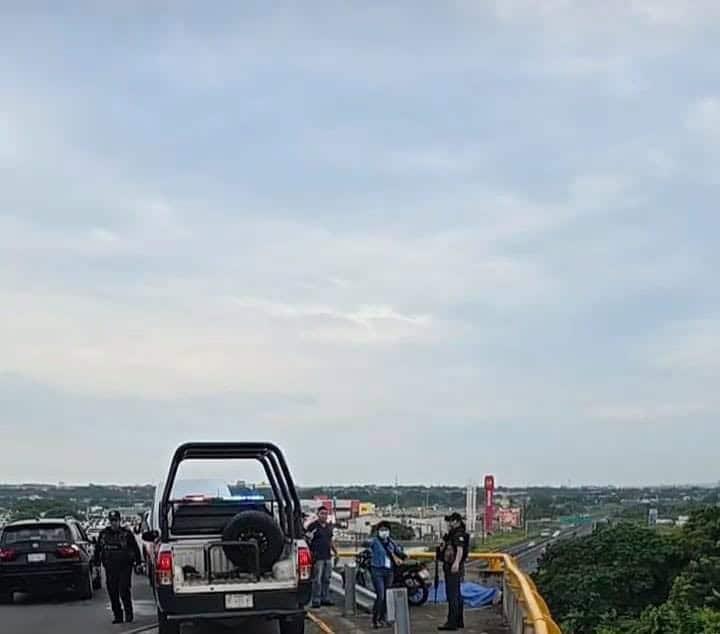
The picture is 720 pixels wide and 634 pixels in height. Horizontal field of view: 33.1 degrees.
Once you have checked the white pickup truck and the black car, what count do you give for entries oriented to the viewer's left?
0

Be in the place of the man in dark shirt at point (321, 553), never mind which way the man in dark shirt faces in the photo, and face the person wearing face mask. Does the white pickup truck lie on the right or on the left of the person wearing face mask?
right

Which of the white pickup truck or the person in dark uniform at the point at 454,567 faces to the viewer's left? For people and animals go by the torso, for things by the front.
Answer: the person in dark uniform

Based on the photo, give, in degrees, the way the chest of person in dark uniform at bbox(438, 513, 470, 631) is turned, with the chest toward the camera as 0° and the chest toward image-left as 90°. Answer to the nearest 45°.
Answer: approximately 90°

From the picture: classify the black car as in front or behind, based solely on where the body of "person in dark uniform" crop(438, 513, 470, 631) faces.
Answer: in front

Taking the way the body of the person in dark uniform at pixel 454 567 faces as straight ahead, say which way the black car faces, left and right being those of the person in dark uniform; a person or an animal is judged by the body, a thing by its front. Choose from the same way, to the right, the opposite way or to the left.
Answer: to the right

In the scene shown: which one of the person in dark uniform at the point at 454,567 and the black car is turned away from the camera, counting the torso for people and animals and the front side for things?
the black car

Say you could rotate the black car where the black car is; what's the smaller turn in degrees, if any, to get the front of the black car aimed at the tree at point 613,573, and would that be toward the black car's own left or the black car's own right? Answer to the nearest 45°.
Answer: approximately 90° to the black car's own right

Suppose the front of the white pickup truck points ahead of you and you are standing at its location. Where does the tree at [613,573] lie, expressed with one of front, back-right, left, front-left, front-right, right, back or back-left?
front-right

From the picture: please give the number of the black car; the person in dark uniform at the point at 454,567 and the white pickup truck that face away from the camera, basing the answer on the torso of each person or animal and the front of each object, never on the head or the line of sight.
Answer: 2

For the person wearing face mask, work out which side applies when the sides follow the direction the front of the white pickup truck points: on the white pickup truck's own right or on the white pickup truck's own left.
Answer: on the white pickup truck's own right

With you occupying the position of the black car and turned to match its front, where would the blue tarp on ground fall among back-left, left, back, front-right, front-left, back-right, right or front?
back-right

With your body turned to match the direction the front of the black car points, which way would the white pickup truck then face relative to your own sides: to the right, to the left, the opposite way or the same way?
the same way

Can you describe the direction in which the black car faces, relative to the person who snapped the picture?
facing away from the viewer

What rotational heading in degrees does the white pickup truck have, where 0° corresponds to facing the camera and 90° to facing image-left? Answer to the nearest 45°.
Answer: approximately 180°

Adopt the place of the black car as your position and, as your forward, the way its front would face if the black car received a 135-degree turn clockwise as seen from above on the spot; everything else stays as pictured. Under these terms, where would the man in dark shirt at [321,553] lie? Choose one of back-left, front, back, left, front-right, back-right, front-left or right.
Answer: front

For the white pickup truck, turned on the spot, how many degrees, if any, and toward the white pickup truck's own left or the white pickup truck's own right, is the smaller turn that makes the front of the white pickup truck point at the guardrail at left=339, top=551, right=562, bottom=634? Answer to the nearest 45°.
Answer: approximately 135° to the white pickup truck's own right

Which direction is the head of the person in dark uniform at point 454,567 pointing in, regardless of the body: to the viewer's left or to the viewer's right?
to the viewer's left
